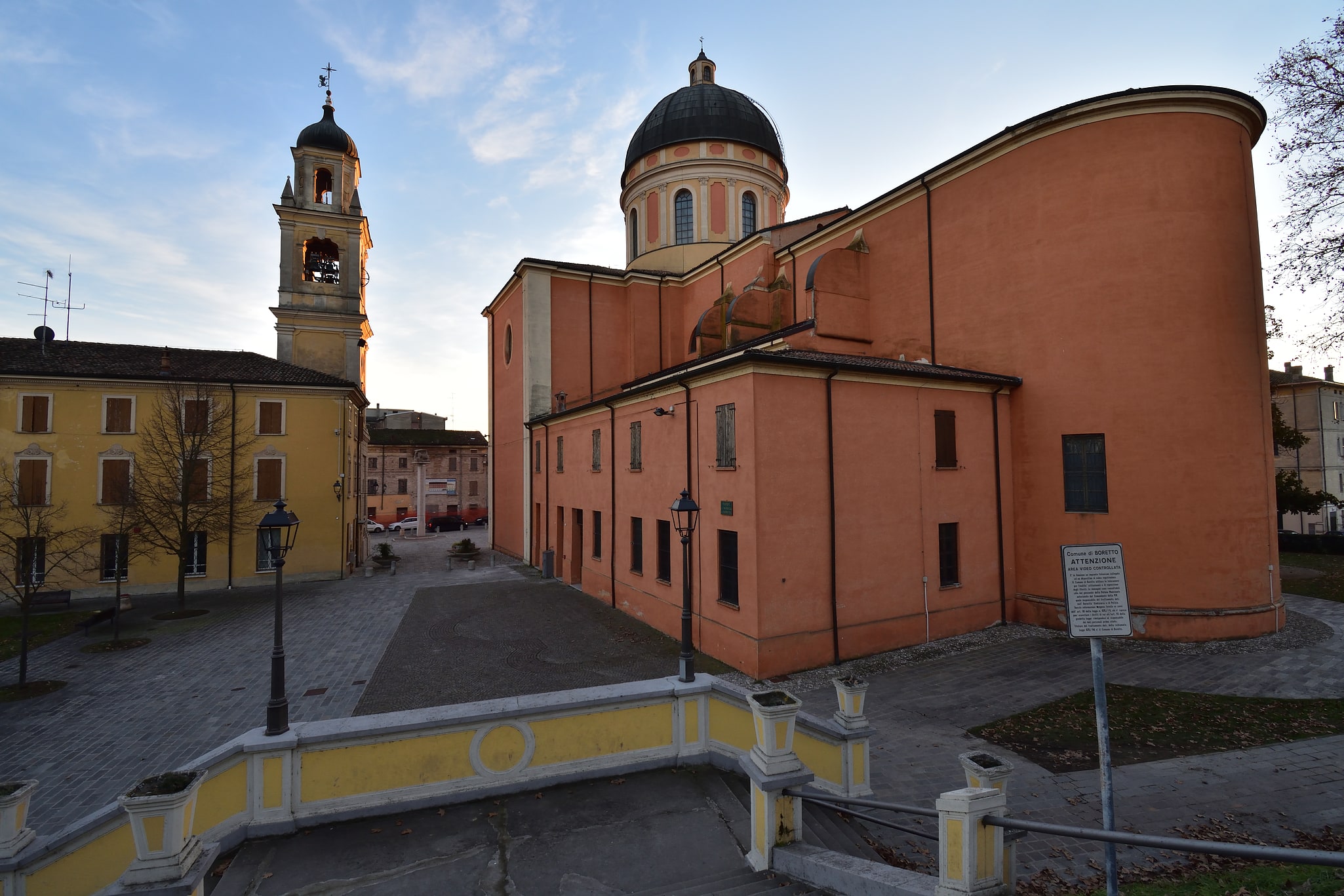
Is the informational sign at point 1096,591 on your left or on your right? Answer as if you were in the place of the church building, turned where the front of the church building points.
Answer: on your left

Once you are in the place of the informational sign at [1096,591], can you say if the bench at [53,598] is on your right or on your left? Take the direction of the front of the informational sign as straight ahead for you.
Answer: on your right

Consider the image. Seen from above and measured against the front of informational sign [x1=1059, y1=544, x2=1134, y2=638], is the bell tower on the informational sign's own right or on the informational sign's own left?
on the informational sign's own right

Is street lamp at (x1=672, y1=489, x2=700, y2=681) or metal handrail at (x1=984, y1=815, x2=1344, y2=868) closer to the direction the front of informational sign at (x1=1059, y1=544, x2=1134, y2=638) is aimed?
the metal handrail

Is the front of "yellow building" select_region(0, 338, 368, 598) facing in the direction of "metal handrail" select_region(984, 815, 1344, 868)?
yes

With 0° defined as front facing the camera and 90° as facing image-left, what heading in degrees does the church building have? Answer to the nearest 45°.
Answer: approximately 135°

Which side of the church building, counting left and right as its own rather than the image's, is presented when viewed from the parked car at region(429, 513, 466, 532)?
front

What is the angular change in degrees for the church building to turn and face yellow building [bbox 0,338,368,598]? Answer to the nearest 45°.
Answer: approximately 45° to its left

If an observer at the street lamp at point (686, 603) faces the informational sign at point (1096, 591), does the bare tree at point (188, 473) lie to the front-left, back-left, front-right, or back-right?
back-right

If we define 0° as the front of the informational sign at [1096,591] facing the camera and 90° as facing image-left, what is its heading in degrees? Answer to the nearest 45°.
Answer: approximately 0°

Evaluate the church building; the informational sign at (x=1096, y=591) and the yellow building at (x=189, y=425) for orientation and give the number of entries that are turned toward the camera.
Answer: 2

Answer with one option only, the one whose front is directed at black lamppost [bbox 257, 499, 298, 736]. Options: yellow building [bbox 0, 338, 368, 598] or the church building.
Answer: the yellow building
